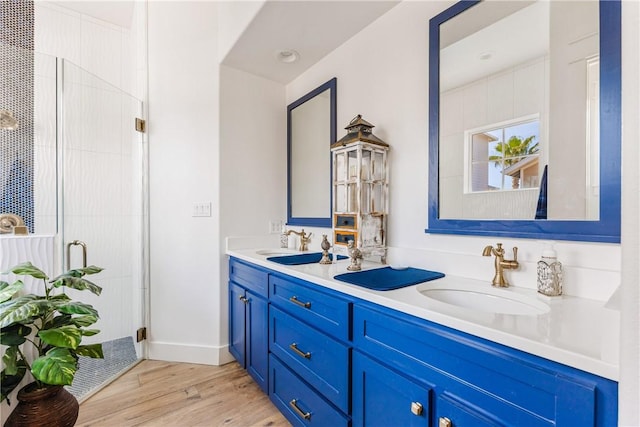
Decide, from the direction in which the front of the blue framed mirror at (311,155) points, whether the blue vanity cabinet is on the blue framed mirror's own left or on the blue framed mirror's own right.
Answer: on the blue framed mirror's own left

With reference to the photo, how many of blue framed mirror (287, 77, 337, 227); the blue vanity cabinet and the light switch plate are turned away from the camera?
0

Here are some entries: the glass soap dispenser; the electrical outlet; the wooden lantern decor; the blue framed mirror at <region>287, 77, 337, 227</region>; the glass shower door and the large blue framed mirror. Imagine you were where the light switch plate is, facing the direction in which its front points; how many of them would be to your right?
1

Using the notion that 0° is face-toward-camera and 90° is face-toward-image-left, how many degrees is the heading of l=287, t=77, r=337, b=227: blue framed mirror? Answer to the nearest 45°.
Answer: approximately 45°

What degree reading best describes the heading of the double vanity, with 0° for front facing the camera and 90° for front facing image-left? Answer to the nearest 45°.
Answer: approximately 45°

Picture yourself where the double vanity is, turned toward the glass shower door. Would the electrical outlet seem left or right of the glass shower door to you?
right

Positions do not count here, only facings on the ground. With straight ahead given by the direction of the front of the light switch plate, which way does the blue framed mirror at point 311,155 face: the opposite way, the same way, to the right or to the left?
to the right

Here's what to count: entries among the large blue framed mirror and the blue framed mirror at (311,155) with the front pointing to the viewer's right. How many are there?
0

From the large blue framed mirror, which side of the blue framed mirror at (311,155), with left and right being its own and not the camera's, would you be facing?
left

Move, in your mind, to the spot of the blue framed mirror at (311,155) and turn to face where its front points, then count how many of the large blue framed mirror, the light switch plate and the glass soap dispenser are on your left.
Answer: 2

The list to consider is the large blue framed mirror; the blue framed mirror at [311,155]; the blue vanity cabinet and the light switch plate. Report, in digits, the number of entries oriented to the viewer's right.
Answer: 0

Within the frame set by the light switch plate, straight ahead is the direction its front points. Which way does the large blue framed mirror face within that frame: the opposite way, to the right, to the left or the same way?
to the right

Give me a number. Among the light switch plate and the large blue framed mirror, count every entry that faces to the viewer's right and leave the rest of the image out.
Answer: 0

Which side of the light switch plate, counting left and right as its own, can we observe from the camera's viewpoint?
front

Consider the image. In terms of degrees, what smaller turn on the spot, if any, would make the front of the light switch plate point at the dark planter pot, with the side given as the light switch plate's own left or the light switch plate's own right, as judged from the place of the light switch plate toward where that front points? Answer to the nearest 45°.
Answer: approximately 45° to the light switch plate's own right

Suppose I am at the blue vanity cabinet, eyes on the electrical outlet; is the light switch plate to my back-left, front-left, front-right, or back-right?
front-left

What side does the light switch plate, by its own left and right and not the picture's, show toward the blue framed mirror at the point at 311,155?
left

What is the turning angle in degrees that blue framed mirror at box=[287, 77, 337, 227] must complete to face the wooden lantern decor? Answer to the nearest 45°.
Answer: approximately 90° to its left

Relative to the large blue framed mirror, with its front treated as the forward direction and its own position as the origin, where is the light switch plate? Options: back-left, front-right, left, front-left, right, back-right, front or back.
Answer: front-right

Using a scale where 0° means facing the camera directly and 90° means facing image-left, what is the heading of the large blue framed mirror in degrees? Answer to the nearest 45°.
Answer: approximately 45°

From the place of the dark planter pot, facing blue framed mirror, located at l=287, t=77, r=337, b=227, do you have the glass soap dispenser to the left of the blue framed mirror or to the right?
right
